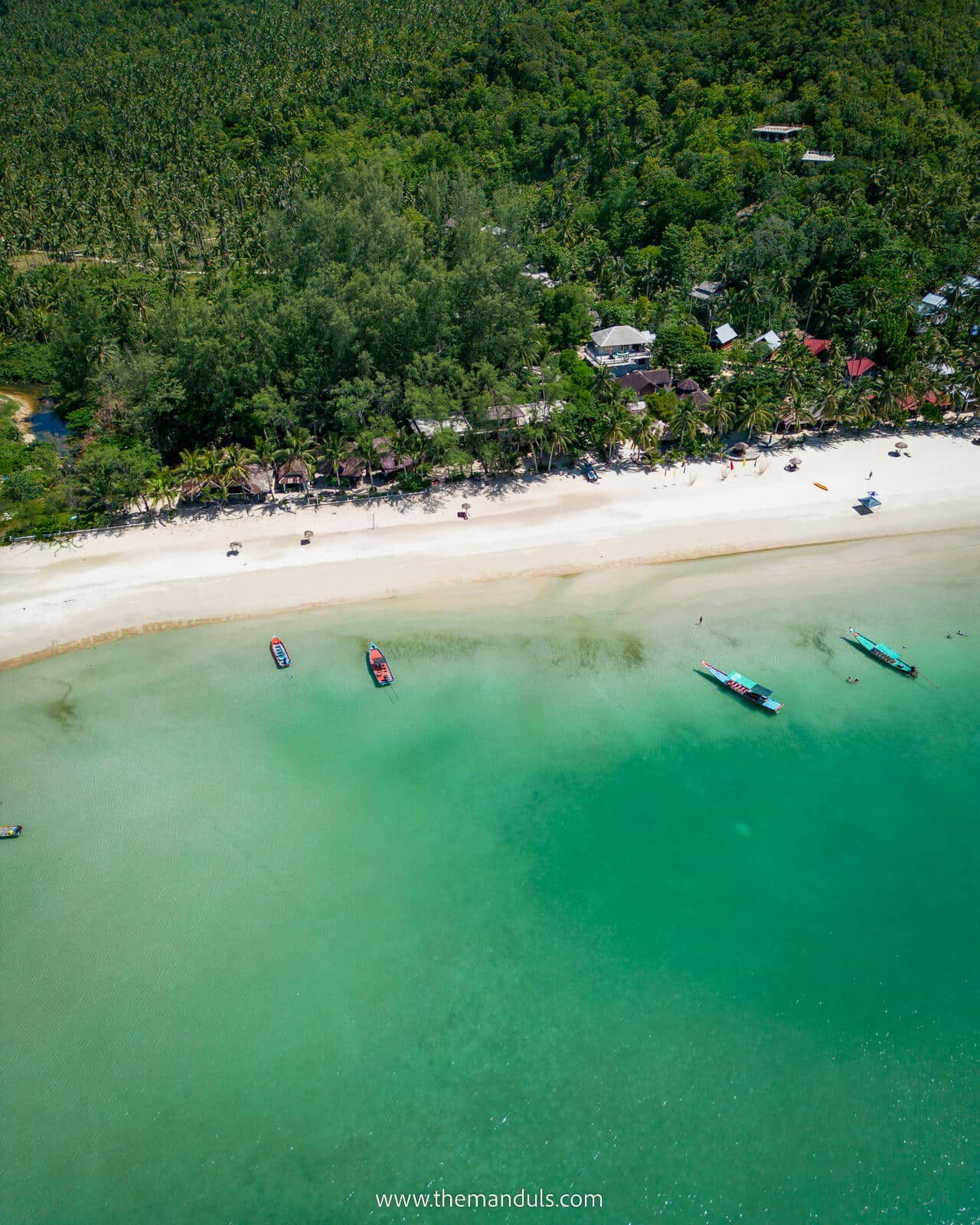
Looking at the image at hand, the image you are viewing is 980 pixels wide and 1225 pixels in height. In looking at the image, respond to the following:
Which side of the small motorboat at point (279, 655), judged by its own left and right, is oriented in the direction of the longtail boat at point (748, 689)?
right

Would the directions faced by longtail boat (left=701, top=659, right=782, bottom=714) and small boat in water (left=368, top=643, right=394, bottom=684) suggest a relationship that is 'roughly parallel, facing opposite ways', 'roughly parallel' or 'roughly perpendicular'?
roughly parallel

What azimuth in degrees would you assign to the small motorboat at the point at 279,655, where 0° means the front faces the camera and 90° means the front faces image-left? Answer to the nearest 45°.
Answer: approximately 180°

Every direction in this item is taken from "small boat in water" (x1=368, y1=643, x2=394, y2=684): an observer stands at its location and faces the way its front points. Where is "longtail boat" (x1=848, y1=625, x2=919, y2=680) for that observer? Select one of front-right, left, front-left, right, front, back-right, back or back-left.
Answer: right

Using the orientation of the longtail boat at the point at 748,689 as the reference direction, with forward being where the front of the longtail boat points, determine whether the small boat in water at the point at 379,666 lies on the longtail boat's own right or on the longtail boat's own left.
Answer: on the longtail boat's own left

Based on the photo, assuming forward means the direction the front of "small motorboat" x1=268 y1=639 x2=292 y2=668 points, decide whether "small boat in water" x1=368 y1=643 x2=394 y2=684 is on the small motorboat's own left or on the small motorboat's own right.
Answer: on the small motorboat's own right

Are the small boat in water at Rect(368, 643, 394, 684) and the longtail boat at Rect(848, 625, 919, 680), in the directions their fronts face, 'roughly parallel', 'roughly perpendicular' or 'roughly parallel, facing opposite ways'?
roughly parallel

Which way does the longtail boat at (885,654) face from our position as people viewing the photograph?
facing away from the viewer and to the left of the viewer

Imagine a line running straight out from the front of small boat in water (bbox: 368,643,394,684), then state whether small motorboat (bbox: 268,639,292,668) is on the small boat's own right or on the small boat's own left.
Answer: on the small boat's own left

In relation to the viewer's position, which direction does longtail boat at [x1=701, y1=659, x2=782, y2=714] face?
facing away from the viewer and to the left of the viewer

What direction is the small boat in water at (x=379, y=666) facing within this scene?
away from the camera

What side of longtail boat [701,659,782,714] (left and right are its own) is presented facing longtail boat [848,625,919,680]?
right

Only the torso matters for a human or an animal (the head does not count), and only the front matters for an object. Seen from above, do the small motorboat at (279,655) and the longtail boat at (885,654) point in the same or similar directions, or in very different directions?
same or similar directions
